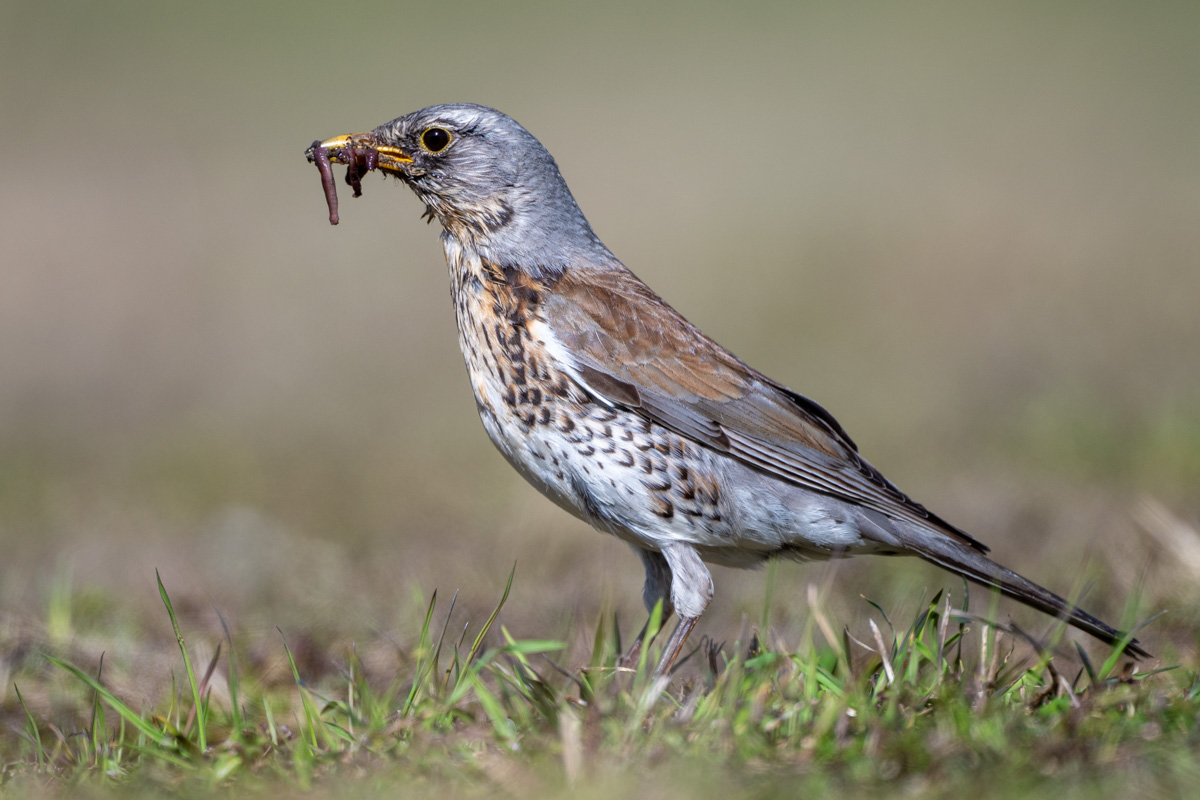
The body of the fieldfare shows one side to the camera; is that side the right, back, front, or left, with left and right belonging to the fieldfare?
left
